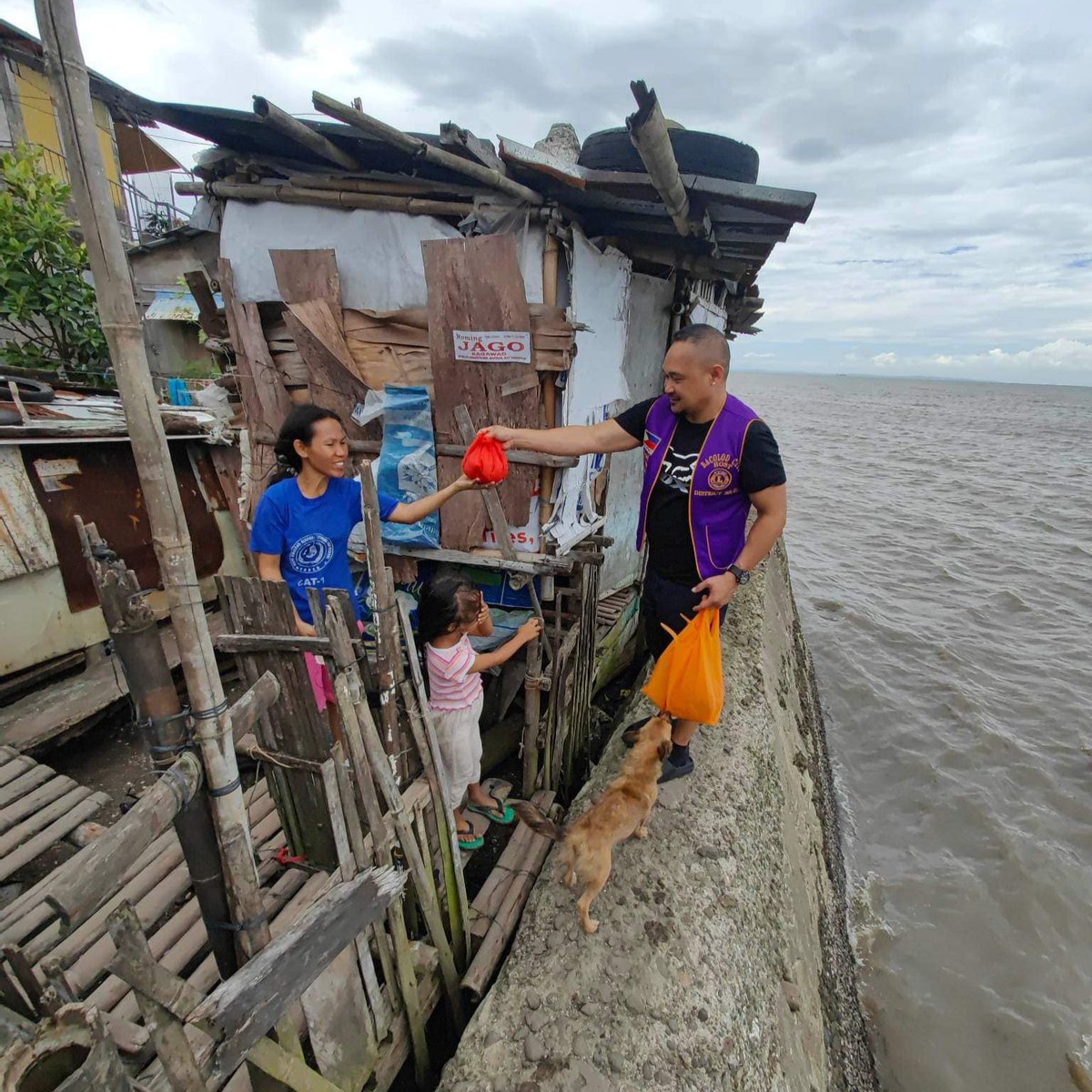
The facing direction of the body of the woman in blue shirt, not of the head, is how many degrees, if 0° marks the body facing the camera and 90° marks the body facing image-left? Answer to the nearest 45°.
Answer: approximately 315°

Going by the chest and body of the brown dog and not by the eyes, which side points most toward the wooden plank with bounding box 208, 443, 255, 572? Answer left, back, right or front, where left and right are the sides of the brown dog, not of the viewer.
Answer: left

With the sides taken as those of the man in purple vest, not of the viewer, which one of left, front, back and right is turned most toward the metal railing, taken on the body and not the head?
right

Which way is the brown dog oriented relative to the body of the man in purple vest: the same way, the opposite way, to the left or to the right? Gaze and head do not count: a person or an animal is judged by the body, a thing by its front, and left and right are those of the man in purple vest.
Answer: the opposite way

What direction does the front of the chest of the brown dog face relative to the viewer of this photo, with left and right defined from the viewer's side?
facing away from the viewer and to the right of the viewer

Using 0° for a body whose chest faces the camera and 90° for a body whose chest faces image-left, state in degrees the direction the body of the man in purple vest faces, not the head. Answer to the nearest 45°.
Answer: approximately 45°

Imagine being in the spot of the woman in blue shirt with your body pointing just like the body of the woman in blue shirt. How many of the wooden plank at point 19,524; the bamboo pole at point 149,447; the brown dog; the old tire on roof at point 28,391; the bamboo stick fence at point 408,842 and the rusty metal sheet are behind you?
3

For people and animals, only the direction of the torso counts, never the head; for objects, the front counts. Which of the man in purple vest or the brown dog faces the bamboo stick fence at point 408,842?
the man in purple vest

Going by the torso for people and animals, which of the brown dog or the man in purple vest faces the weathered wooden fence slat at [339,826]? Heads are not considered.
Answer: the man in purple vest

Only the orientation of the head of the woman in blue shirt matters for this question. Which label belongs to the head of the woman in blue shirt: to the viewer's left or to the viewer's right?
to the viewer's right

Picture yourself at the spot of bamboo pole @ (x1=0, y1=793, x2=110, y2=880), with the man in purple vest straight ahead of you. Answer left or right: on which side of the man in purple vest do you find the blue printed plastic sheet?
left

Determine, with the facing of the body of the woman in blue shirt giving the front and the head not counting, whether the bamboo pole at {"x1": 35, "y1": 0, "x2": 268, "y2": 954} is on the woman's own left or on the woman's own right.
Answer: on the woman's own right

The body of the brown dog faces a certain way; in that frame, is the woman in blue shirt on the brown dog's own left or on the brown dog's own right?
on the brown dog's own left

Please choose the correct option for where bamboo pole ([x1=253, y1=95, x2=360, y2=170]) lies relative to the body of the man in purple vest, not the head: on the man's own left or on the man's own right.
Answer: on the man's own right

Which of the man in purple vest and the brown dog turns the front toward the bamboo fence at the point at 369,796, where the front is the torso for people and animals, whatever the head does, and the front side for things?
the man in purple vest
